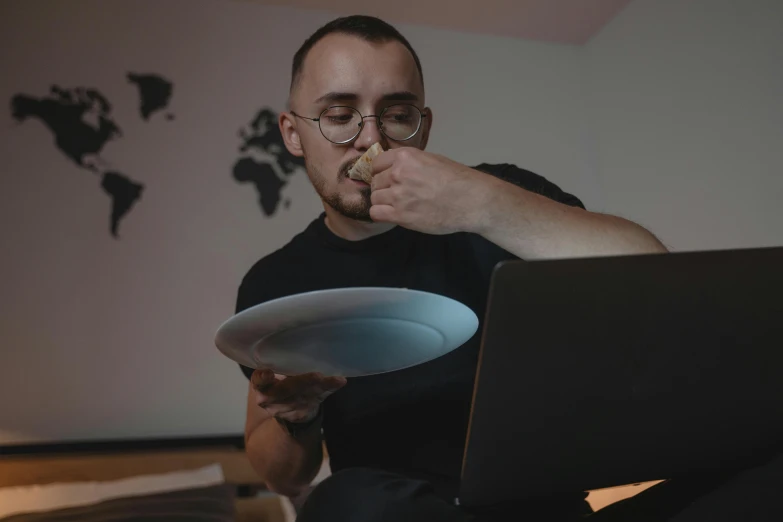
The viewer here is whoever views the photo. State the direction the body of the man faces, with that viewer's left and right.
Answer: facing the viewer

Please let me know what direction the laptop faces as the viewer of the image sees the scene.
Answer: facing away from the viewer and to the left of the viewer

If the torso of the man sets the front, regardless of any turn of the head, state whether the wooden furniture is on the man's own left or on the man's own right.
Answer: on the man's own right

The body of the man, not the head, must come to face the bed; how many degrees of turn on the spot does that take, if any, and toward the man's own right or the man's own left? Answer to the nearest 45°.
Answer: approximately 135° to the man's own right
